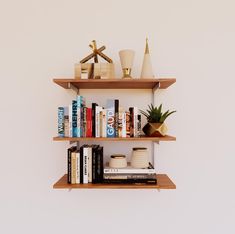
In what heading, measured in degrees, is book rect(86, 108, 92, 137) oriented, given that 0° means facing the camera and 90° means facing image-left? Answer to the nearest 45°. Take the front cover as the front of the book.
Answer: approximately 270°

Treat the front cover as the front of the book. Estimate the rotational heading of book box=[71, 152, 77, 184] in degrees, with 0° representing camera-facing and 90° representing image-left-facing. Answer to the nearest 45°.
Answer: approximately 270°

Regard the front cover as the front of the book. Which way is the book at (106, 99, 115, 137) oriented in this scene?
to the viewer's right
